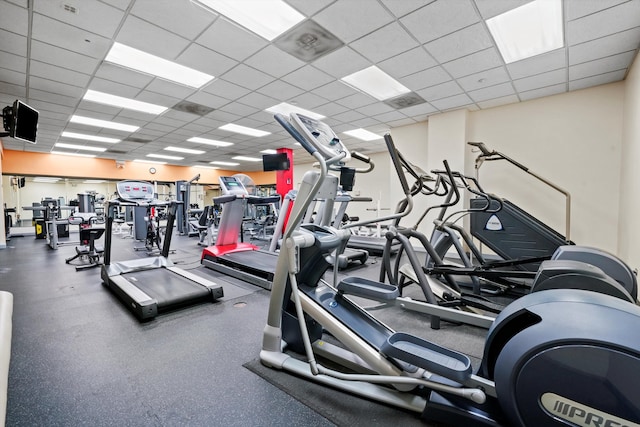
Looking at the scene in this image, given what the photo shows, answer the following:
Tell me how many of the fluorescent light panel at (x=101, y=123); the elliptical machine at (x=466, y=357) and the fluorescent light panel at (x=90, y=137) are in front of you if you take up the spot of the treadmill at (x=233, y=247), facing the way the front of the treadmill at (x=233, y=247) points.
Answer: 2

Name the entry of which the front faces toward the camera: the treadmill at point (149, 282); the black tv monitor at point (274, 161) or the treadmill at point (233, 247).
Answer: the black tv monitor

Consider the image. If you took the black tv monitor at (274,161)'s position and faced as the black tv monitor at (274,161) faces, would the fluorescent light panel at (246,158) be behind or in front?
behind

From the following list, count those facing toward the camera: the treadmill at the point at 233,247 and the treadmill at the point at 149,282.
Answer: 0

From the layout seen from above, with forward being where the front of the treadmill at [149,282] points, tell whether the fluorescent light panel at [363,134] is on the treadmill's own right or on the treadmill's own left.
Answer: on the treadmill's own right

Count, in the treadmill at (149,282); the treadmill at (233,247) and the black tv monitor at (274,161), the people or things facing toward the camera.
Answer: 1

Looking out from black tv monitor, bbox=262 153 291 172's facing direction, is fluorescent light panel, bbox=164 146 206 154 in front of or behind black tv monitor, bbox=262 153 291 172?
behind

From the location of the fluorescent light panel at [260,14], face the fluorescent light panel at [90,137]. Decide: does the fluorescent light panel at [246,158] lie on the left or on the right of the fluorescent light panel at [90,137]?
right

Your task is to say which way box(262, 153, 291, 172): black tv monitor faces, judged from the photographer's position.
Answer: facing the viewer

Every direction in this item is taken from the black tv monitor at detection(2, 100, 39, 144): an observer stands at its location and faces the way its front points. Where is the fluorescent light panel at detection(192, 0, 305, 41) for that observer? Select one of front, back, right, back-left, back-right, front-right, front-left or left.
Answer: front

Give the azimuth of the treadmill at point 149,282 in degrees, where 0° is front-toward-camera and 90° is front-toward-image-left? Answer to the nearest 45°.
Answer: approximately 135°

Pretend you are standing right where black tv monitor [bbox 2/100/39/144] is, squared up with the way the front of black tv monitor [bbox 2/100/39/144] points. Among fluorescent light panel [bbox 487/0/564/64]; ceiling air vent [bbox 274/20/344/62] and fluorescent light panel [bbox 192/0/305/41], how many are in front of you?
3

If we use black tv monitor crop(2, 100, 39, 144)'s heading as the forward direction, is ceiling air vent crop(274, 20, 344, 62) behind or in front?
in front

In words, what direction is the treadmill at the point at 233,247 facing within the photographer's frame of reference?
facing away from the viewer and to the left of the viewer

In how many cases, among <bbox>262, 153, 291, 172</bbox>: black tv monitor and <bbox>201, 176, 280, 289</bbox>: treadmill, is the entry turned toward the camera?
1

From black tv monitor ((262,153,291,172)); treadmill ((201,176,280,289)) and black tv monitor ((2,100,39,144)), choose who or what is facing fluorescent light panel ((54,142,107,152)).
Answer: the treadmill

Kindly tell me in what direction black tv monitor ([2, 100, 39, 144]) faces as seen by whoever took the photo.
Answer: facing the viewer and to the right of the viewer
